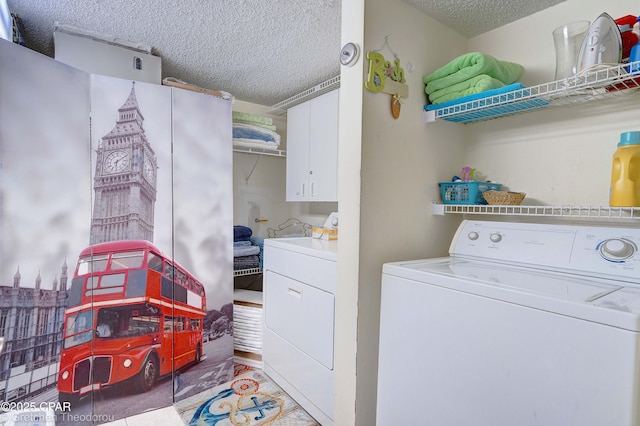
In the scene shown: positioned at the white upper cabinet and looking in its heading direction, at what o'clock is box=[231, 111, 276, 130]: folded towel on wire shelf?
The folded towel on wire shelf is roughly at 2 o'clock from the white upper cabinet.

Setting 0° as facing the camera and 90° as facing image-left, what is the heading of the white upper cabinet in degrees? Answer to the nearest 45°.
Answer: approximately 45°

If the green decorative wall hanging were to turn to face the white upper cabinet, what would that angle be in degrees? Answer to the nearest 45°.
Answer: approximately 180°

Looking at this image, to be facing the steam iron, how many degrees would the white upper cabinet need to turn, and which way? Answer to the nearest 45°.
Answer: approximately 90° to its left

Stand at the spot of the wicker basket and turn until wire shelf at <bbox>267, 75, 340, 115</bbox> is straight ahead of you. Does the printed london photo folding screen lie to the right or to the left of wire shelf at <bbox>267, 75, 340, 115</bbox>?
left

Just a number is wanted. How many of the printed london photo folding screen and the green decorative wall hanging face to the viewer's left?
0

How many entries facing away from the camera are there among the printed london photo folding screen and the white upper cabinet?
0

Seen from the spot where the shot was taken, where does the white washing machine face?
facing the viewer and to the left of the viewer

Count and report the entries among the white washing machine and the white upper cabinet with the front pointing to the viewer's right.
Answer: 0

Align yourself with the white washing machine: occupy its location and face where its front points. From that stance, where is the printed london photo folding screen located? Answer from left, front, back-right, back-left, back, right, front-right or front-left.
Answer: front-right

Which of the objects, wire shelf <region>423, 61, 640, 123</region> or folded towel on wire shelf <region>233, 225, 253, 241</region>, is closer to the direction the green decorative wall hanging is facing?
the wire shelf

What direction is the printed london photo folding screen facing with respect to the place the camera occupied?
facing the viewer and to the right of the viewer

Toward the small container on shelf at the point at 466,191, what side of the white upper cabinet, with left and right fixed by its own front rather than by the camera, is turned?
left
